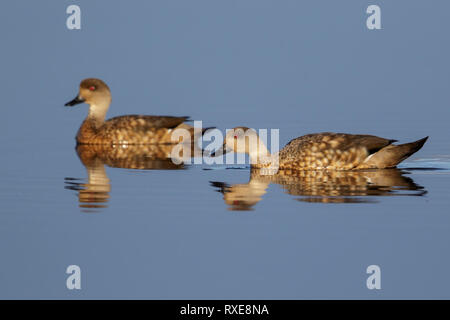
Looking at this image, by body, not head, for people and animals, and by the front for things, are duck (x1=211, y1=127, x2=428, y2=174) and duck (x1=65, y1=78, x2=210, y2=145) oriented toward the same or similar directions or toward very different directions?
same or similar directions

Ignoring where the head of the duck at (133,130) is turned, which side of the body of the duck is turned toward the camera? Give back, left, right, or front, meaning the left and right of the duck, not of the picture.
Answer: left

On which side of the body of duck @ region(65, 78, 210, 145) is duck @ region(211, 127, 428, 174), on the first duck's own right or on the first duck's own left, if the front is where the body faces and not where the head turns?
on the first duck's own left

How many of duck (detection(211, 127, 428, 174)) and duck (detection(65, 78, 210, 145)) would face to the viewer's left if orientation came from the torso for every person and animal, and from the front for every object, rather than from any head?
2

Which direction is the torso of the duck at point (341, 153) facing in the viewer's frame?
to the viewer's left

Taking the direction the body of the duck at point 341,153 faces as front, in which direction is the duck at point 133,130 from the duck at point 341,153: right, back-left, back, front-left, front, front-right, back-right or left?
front-right
